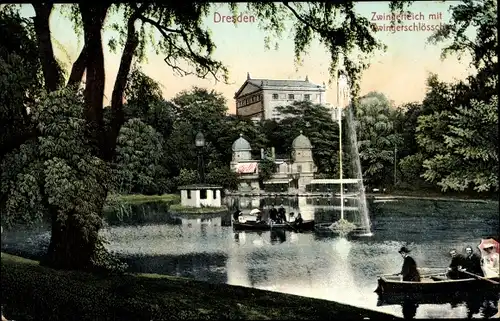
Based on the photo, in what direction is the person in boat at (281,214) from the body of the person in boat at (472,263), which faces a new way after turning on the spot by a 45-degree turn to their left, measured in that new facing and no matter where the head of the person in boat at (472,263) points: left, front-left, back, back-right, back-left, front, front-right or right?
right

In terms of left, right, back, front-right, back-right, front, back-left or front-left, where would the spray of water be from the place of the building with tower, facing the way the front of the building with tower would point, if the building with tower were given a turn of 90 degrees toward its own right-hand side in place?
back

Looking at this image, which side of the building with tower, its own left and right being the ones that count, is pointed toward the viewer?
front

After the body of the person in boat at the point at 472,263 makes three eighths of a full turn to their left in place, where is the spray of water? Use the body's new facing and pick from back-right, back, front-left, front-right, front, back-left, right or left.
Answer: back

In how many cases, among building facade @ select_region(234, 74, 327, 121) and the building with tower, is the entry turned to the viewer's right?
0

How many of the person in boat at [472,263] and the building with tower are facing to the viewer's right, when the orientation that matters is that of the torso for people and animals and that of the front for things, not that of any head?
0

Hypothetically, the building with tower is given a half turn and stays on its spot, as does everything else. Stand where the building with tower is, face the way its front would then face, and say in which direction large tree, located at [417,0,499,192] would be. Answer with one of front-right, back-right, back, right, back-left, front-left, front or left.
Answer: right

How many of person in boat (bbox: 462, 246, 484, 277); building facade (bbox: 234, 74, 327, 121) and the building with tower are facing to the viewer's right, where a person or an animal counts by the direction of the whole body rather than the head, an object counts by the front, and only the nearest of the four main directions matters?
0

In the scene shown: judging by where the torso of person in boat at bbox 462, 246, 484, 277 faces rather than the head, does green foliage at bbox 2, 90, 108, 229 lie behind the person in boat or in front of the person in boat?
in front

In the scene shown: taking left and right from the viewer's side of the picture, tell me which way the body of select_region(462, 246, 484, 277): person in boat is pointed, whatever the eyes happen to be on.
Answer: facing the viewer and to the left of the viewer
